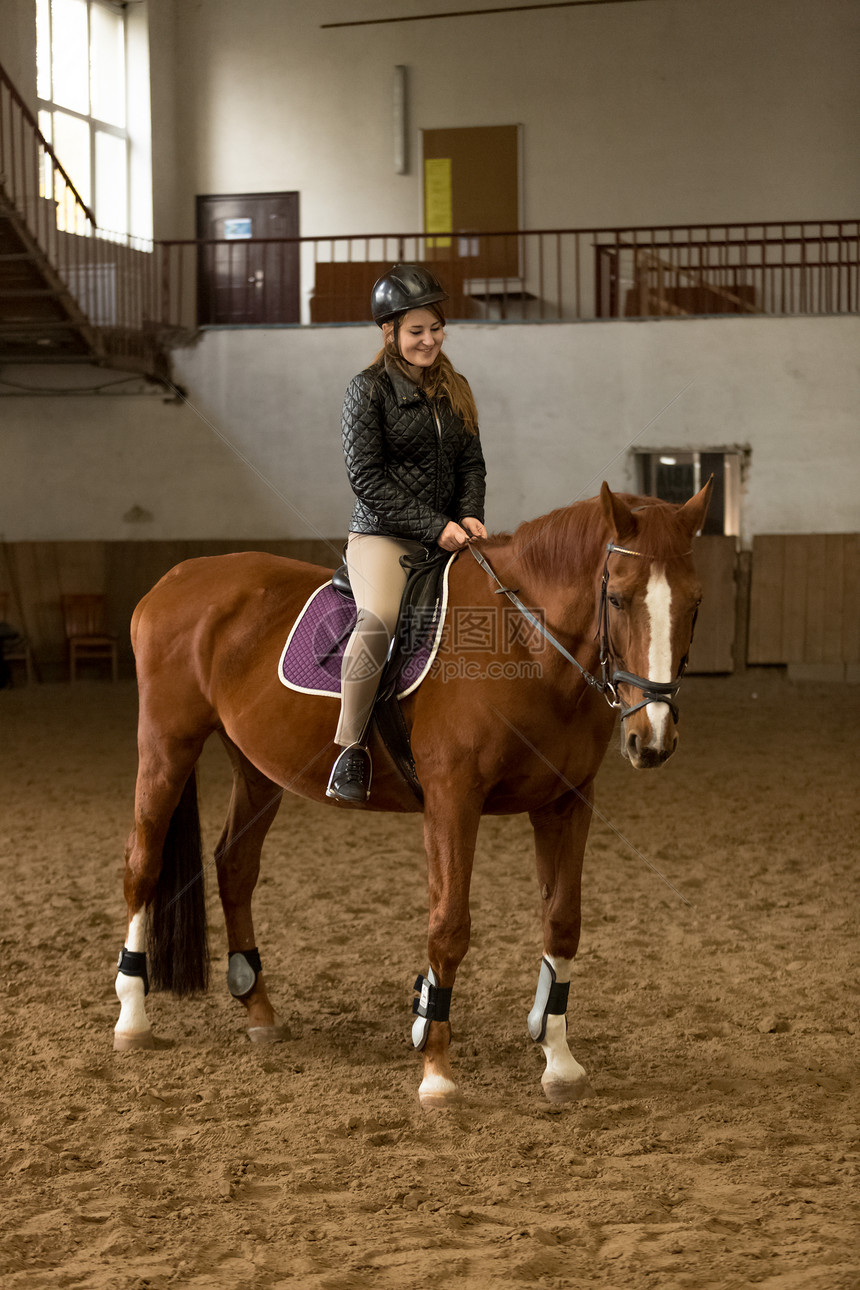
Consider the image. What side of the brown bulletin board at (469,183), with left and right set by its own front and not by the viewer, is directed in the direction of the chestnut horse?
front

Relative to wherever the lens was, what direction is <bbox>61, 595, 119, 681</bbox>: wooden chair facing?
facing the viewer and to the right of the viewer

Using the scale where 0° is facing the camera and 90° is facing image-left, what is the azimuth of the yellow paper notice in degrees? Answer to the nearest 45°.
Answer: approximately 0°

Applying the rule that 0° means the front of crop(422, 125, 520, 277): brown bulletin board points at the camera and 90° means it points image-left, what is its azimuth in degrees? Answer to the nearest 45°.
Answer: approximately 0°

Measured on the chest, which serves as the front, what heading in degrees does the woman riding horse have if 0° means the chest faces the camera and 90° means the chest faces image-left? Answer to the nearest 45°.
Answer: approximately 315°

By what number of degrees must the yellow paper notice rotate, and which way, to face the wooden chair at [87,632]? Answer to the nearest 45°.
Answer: approximately 45° to its right

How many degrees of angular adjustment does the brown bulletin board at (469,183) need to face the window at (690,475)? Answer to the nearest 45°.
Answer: approximately 45° to its left

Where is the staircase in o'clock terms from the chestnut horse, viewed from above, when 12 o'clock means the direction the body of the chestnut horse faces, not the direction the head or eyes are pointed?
The staircase is roughly at 7 o'clock from the chestnut horse.

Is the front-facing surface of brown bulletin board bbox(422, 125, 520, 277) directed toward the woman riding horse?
yes

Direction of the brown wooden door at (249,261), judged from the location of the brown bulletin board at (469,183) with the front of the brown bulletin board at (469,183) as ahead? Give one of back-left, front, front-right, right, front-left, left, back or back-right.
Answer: right

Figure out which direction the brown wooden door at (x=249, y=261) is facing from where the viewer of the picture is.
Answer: facing the viewer

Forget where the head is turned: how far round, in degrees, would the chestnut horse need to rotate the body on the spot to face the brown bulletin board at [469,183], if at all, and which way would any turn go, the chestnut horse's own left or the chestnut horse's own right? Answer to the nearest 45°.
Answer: approximately 135° to the chestnut horse's own left

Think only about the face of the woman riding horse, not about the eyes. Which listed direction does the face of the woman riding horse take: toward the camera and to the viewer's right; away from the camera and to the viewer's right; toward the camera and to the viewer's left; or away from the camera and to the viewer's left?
toward the camera and to the viewer's right

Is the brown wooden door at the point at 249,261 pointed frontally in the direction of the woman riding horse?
yes
